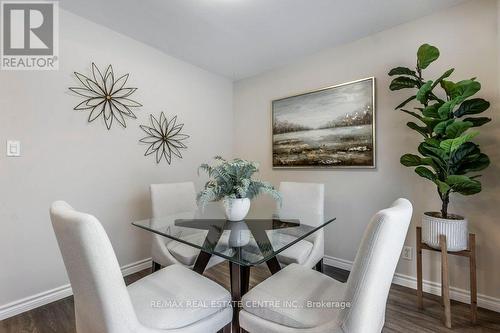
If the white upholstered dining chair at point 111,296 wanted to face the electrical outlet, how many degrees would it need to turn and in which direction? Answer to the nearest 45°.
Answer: approximately 45° to its right

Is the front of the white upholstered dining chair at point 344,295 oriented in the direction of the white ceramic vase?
yes

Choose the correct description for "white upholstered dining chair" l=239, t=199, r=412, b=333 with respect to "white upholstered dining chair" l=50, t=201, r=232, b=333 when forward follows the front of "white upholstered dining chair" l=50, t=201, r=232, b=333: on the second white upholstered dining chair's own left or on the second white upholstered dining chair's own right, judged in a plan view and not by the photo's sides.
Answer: on the second white upholstered dining chair's own right

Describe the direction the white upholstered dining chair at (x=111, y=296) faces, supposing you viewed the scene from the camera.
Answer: facing away from the viewer and to the right of the viewer

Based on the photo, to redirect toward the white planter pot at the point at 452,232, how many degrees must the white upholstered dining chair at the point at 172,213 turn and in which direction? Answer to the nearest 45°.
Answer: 0° — it already faces it

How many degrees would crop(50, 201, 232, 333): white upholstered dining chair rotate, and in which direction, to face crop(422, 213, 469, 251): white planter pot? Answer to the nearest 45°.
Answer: approximately 45° to its right

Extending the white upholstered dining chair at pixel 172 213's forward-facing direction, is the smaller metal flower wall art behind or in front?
behind

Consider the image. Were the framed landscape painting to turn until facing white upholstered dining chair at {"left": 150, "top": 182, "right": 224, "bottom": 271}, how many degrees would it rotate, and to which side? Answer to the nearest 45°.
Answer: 0° — it already faces it

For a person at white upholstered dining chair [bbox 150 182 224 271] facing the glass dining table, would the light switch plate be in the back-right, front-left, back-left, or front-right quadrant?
back-right

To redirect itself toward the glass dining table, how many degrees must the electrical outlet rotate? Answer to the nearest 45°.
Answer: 0° — it already faces it
